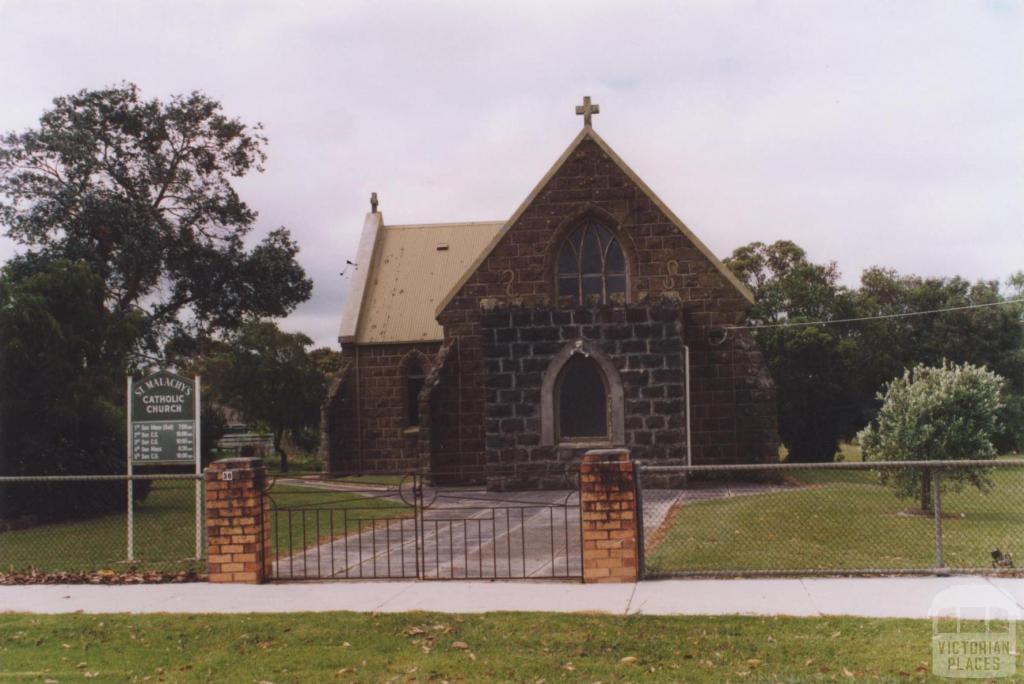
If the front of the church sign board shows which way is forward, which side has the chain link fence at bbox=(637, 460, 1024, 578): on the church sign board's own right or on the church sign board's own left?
on the church sign board's own left

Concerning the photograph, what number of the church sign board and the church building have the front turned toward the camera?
2

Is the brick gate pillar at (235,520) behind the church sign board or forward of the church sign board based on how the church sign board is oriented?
forward

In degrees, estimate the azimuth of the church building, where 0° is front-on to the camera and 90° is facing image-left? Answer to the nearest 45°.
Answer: approximately 0°

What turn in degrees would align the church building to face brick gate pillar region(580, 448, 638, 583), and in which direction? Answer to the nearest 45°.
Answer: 0° — it already faces it

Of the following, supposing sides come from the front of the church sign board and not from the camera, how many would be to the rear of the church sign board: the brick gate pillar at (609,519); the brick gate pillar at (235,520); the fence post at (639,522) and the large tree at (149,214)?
1

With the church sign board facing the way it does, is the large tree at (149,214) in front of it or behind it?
behind

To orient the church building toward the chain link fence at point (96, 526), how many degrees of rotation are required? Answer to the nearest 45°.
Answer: approximately 45° to its right

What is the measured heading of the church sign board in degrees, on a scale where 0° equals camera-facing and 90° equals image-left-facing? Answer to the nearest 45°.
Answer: approximately 0°

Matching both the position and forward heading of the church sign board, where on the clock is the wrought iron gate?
The wrought iron gate is roughly at 10 o'clock from the church sign board.
